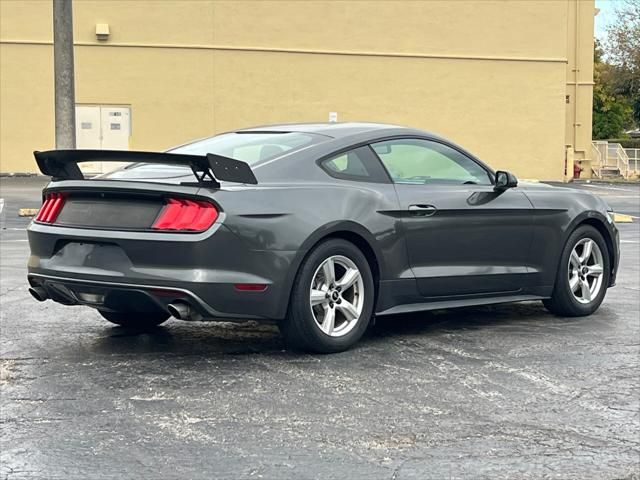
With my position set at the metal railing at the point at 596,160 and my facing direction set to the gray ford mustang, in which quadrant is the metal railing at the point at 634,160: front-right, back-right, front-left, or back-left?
back-left

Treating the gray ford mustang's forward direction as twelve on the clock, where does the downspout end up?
The downspout is roughly at 11 o'clock from the gray ford mustang.

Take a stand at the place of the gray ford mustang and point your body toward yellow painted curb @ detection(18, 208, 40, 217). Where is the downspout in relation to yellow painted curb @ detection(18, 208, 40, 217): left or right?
right

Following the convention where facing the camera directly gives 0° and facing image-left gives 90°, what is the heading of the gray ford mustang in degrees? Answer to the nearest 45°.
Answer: approximately 225°

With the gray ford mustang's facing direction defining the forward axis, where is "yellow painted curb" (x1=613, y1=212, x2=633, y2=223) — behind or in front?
in front

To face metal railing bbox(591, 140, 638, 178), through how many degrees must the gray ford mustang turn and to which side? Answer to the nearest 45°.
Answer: approximately 45° to its left

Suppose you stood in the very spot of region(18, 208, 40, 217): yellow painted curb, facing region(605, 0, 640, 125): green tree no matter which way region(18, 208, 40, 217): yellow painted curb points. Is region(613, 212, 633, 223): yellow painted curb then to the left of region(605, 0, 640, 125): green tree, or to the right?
right

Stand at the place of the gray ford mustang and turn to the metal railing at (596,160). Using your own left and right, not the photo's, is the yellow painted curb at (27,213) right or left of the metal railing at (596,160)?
left

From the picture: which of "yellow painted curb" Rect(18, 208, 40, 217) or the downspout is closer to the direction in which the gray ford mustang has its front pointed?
the downspout

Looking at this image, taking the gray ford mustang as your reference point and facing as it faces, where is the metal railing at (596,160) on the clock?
The metal railing is roughly at 11 o'clock from the gray ford mustang.

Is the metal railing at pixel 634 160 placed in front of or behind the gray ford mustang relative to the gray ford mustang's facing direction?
in front

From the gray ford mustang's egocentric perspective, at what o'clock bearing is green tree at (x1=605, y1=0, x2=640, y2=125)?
The green tree is roughly at 11 o'clock from the gray ford mustang.
